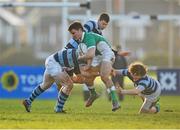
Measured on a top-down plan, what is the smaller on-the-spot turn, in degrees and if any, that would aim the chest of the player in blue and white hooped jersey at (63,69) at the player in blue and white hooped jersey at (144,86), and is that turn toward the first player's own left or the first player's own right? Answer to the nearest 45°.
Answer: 0° — they already face them

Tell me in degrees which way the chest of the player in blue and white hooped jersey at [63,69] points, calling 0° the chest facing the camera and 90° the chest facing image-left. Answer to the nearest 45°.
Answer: approximately 270°
